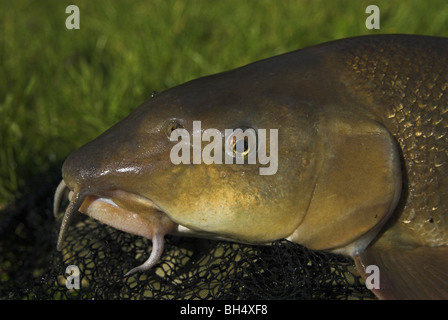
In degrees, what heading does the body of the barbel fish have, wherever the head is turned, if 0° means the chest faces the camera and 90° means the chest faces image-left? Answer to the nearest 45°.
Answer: approximately 90°
